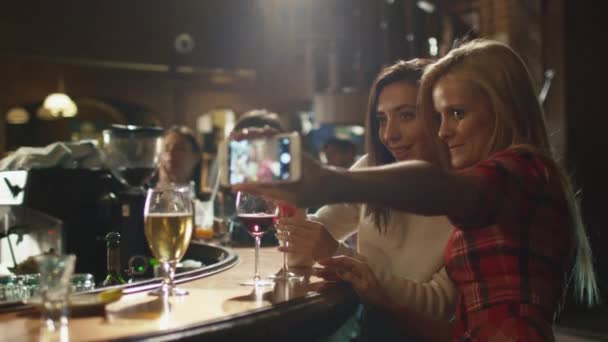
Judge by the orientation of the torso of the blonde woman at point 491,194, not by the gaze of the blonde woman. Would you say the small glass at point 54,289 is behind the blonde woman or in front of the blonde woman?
in front

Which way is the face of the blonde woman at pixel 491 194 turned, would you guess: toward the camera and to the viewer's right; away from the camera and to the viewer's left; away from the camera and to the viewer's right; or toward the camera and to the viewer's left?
toward the camera and to the viewer's left

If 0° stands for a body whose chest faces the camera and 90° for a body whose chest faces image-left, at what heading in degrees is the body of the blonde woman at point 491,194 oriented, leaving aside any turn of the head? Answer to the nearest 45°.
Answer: approximately 90°

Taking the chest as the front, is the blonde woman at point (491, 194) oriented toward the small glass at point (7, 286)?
yes

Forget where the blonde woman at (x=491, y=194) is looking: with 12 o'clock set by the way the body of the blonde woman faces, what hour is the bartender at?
The bartender is roughly at 2 o'clock from the blonde woman.

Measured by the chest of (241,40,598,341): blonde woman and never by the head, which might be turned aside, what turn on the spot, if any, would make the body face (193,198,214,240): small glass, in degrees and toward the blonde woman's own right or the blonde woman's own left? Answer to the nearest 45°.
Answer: approximately 45° to the blonde woman's own right

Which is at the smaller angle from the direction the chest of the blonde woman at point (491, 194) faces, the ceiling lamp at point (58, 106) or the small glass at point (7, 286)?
the small glass

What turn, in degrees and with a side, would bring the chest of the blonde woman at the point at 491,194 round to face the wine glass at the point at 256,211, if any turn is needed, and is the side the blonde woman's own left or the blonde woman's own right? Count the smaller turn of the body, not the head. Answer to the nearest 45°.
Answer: approximately 45° to the blonde woman's own right

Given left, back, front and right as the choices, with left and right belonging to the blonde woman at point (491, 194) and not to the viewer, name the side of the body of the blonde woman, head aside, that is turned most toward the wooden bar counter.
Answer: front

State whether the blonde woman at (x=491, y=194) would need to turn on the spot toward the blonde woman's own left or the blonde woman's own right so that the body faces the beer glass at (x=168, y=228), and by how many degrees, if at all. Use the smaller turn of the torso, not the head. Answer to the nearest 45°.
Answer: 0° — they already face it

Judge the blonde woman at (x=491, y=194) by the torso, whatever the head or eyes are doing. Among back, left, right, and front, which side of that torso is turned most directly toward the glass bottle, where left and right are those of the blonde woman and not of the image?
front

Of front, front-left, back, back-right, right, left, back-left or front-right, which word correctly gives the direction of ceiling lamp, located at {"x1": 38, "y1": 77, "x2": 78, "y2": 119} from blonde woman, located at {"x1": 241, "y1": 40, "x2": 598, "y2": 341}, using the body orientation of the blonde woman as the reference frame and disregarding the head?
front-right
